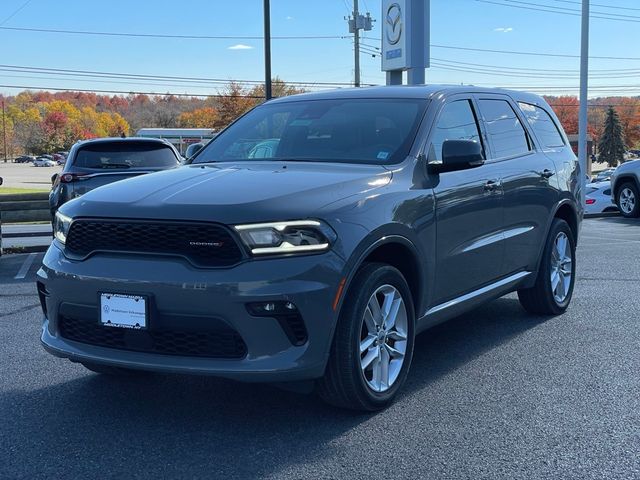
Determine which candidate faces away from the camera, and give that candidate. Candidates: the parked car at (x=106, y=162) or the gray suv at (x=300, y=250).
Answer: the parked car

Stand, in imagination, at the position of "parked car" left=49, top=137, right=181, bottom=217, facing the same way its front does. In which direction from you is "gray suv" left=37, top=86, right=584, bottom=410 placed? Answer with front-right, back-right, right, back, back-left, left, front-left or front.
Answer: back

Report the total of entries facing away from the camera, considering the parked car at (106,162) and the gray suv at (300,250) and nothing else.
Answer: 1

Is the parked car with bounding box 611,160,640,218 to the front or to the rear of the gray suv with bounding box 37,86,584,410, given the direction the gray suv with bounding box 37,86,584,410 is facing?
to the rear

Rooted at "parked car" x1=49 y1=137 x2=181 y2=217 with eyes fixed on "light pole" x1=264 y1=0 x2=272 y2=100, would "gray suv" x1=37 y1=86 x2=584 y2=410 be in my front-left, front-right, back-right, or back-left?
back-right

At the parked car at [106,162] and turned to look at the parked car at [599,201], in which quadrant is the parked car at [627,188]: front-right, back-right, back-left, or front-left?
front-right

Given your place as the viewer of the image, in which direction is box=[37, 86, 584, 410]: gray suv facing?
facing the viewer and to the left of the viewer

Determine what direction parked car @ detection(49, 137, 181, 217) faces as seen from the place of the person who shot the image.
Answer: facing away from the viewer

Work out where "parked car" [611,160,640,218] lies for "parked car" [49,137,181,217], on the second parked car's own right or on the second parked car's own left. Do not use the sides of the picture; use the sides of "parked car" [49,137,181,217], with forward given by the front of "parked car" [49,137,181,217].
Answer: on the second parked car's own right
